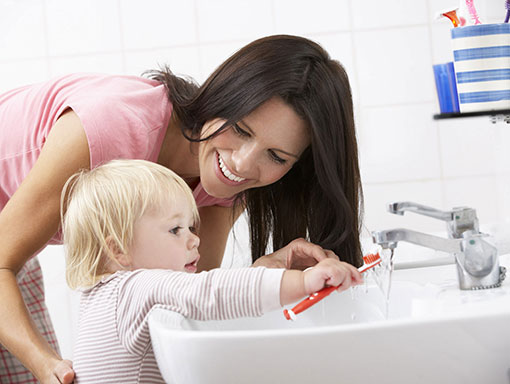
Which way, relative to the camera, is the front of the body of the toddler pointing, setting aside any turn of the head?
to the viewer's right

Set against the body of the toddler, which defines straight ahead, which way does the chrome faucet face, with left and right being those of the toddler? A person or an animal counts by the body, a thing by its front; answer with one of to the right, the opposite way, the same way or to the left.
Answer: the opposite way

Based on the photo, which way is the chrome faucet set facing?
to the viewer's left

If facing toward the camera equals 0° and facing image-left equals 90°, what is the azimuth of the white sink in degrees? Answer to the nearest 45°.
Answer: approximately 90°

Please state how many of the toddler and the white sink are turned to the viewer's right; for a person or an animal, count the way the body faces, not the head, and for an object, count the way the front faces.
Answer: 1

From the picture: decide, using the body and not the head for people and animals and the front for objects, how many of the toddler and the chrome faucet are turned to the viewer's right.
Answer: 1

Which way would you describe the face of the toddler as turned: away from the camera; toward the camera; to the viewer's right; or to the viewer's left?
to the viewer's right
